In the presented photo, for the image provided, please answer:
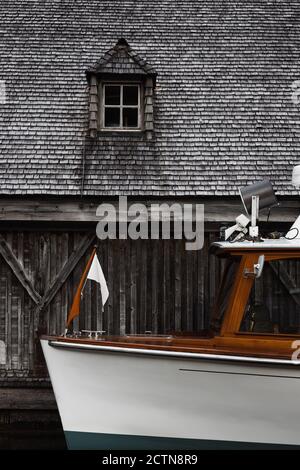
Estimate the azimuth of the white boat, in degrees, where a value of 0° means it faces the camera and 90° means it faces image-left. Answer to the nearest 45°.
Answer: approximately 90°
